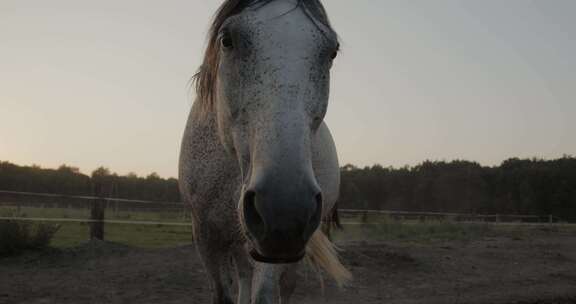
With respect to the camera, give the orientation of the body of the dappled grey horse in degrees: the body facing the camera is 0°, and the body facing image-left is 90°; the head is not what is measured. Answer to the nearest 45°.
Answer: approximately 0°

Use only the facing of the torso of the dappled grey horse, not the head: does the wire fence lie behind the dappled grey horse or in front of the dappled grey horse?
behind
